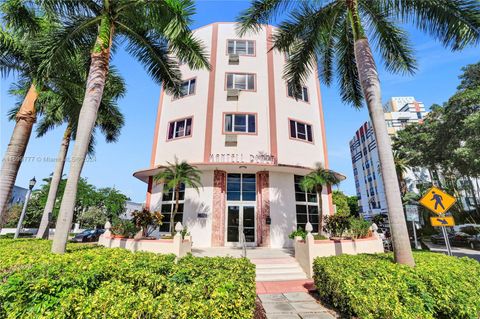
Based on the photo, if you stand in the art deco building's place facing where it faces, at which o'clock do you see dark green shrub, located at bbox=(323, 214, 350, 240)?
The dark green shrub is roughly at 10 o'clock from the art deco building.

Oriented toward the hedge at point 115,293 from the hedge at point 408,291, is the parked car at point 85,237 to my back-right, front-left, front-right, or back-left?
front-right

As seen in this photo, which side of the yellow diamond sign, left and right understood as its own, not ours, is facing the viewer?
front

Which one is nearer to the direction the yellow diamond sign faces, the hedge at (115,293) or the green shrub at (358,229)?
the hedge

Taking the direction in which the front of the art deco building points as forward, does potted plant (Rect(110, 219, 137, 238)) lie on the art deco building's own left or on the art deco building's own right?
on the art deco building's own right

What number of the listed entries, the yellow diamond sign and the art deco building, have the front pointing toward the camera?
2

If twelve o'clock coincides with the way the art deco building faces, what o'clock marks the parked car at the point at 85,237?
The parked car is roughly at 4 o'clock from the art deco building.

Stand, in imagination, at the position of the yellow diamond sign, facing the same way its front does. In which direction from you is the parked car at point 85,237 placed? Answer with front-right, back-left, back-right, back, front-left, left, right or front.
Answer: right

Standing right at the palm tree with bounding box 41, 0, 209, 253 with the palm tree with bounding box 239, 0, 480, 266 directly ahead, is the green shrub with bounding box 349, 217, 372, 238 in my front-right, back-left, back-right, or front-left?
front-left

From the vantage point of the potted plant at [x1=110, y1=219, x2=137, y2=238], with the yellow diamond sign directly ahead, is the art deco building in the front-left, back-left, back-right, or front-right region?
front-left

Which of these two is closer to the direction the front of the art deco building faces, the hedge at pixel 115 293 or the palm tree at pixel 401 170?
the hedge

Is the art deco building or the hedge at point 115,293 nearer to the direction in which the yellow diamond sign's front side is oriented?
the hedge

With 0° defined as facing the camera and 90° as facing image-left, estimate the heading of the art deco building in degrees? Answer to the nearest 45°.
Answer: approximately 0°
